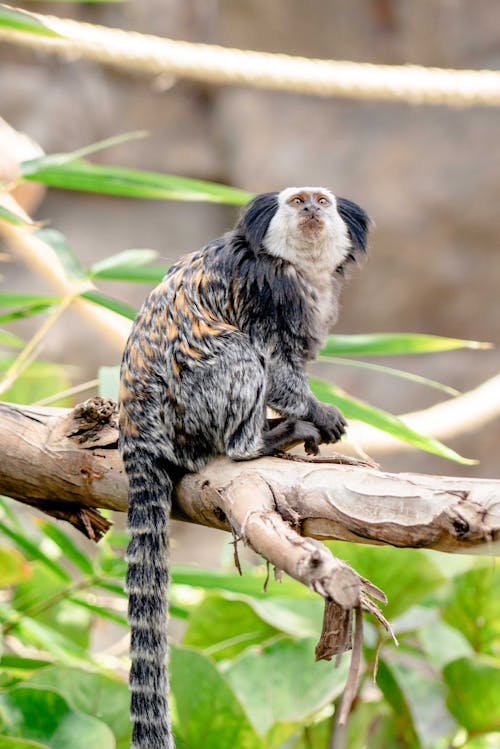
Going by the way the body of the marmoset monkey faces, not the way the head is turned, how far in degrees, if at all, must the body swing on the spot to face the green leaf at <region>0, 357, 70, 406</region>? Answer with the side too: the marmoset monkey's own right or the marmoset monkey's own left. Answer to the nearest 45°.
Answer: approximately 135° to the marmoset monkey's own left

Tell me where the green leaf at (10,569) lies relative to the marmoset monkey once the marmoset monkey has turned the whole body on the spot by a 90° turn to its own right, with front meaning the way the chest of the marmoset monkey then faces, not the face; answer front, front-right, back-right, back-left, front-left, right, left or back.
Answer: back-right

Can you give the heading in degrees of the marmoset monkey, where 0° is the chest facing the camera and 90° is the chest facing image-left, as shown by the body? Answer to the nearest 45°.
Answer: approximately 270°

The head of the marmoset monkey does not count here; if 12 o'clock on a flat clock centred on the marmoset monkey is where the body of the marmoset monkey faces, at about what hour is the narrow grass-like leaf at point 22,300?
The narrow grass-like leaf is roughly at 7 o'clock from the marmoset monkey.

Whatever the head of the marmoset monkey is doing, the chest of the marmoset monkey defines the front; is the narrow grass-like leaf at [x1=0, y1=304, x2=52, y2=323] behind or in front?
behind
